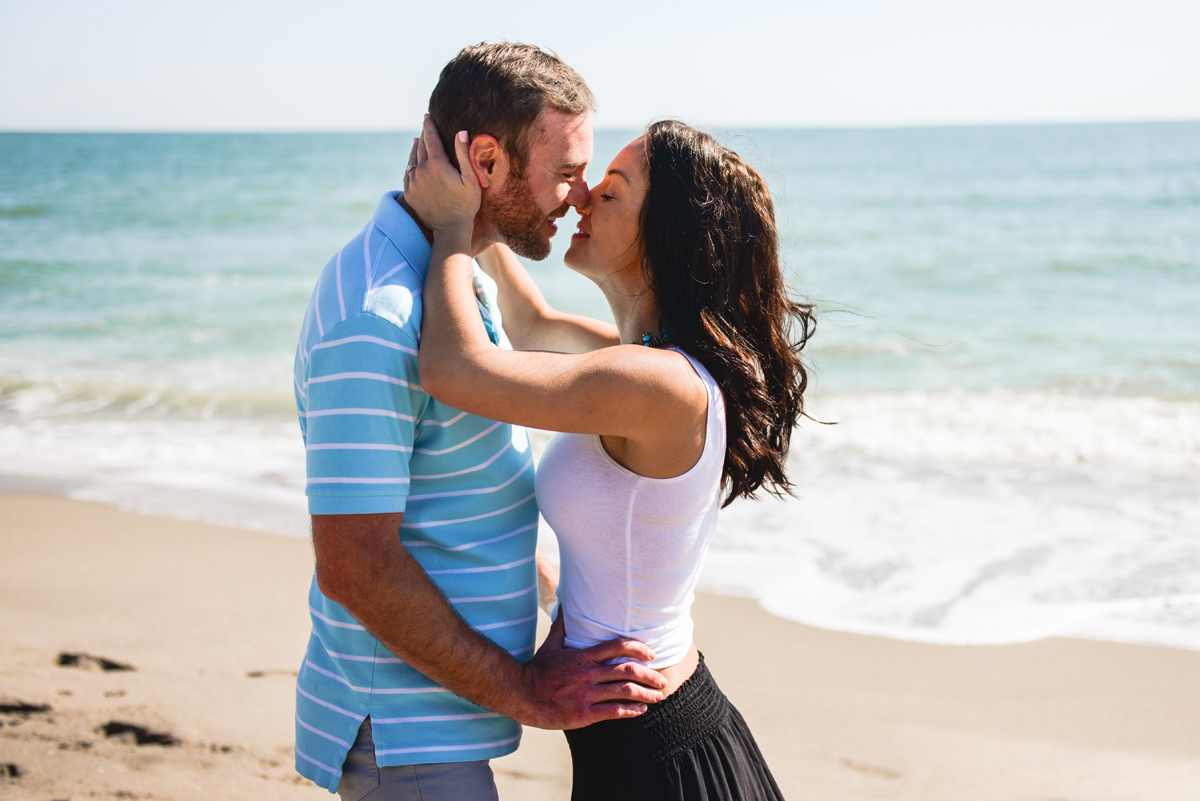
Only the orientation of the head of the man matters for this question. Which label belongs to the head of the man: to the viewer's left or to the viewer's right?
to the viewer's right

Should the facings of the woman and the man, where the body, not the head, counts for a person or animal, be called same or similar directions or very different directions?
very different directions

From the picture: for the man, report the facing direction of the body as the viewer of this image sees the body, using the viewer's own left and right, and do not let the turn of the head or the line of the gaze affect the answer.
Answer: facing to the right of the viewer

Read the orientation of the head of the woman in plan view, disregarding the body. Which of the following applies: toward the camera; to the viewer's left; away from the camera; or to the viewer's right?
to the viewer's left

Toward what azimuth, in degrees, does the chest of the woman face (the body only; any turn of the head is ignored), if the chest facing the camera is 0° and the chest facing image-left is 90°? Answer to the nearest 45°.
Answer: approximately 90°
